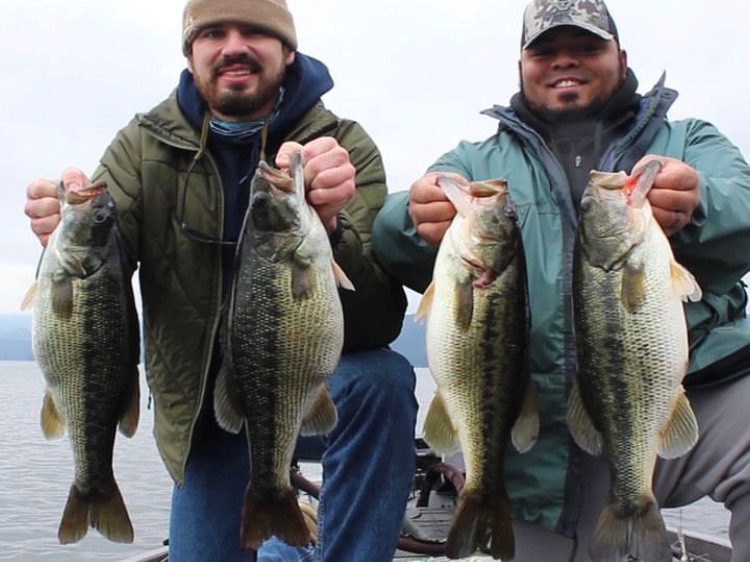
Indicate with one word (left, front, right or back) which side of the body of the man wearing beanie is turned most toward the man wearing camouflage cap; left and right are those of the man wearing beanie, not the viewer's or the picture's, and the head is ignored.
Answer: left

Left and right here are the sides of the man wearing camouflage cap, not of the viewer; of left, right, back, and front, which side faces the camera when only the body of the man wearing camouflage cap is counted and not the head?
front

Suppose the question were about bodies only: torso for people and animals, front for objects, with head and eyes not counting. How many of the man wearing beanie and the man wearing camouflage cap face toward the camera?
2

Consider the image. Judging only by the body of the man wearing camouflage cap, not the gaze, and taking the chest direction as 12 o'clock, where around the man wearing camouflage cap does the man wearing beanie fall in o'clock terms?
The man wearing beanie is roughly at 3 o'clock from the man wearing camouflage cap.

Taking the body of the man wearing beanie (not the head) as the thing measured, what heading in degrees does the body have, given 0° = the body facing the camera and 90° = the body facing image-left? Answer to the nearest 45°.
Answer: approximately 0°
